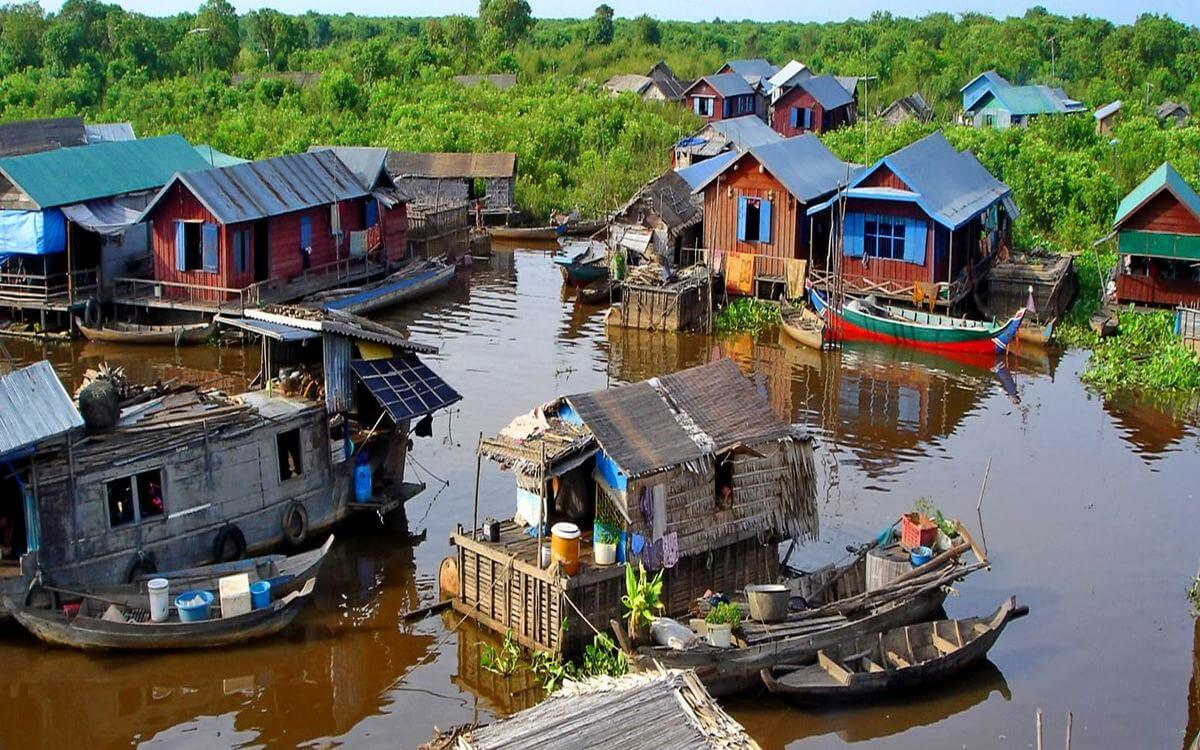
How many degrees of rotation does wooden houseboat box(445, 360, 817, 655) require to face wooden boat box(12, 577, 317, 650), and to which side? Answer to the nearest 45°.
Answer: approximately 45° to its right

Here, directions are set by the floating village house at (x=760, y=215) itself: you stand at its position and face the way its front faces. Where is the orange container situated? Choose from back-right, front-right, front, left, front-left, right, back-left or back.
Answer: front-left

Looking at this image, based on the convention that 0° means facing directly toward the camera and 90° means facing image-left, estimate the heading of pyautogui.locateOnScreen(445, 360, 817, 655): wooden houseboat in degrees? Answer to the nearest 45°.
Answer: approximately 45°

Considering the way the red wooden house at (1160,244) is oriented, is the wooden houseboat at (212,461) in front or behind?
in front

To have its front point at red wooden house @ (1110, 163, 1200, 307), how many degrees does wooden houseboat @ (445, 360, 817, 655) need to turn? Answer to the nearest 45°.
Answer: approximately 180°

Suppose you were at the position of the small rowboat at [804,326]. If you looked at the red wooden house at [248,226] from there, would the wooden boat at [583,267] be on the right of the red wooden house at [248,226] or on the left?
right

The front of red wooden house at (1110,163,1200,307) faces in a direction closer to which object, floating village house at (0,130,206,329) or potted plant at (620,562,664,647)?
the potted plant

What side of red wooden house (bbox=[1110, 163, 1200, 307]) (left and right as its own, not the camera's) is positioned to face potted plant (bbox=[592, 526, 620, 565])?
front

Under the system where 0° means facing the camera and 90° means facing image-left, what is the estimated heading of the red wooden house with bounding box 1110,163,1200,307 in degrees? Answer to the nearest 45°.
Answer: approximately 0°

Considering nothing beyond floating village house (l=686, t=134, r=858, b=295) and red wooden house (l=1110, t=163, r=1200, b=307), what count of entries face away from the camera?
0

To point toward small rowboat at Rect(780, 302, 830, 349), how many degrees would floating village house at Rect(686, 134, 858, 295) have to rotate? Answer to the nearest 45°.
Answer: approximately 45° to its left

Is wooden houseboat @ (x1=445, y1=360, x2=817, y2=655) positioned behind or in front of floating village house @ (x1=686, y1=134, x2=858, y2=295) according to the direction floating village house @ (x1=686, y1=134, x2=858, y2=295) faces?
in front

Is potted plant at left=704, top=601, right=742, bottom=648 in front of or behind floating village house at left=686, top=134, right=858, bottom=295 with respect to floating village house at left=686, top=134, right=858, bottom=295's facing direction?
in front

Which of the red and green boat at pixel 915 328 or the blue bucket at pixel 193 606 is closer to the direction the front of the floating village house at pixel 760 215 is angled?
the blue bucket
